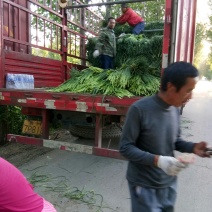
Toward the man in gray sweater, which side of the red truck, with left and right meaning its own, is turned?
back

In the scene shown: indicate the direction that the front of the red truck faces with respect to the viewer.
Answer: facing away from the viewer and to the right of the viewer

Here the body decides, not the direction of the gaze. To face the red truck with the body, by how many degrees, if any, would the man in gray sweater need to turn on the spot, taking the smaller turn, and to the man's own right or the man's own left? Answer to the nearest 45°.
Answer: approximately 180°

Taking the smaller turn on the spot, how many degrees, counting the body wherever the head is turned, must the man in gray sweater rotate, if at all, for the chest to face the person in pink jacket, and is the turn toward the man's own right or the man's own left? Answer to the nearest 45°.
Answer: approximately 90° to the man's own right
